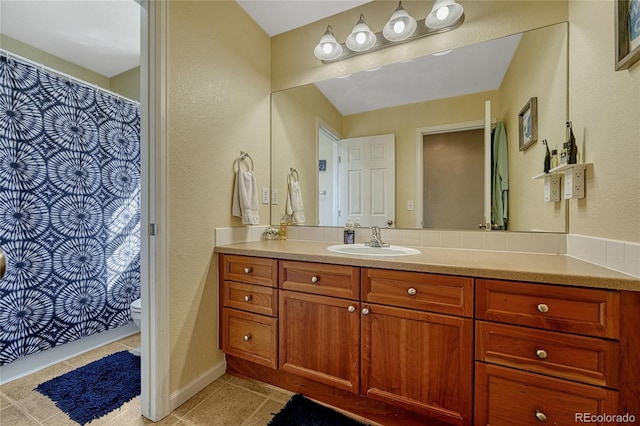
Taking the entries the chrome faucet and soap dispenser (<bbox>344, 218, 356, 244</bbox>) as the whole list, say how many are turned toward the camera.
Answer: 2

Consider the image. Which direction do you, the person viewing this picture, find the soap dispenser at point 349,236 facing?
facing the viewer

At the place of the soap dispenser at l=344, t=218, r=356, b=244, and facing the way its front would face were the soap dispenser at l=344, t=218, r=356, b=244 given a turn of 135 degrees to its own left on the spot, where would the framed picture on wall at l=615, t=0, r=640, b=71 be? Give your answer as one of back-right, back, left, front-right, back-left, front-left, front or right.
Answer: right

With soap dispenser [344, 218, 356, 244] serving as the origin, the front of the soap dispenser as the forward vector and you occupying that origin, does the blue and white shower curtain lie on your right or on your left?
on your right

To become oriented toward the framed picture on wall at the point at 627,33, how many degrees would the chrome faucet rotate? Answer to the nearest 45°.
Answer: approximately 45° to its left

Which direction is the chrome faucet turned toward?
toward the camera

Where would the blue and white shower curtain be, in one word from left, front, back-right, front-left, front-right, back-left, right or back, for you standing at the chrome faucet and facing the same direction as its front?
right

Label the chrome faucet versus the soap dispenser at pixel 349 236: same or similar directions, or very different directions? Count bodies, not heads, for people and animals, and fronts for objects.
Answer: same or similar directions
